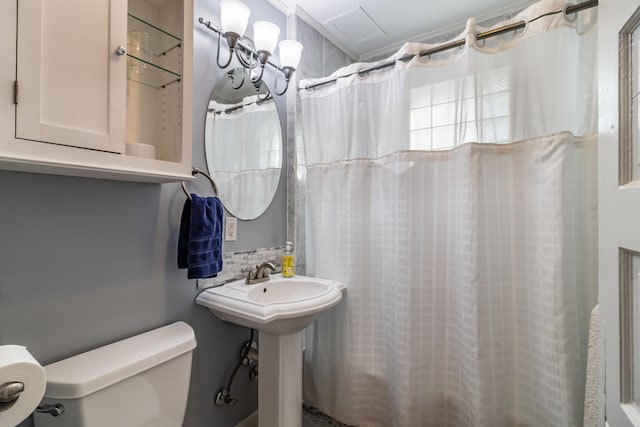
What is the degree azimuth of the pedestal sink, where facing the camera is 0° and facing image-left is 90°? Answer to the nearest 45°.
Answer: approximately 315°

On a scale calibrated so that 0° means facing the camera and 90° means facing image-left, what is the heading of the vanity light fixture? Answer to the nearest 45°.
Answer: approximately 315°

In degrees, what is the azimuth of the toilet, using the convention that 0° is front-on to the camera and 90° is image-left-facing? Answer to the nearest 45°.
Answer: approximately 315°
